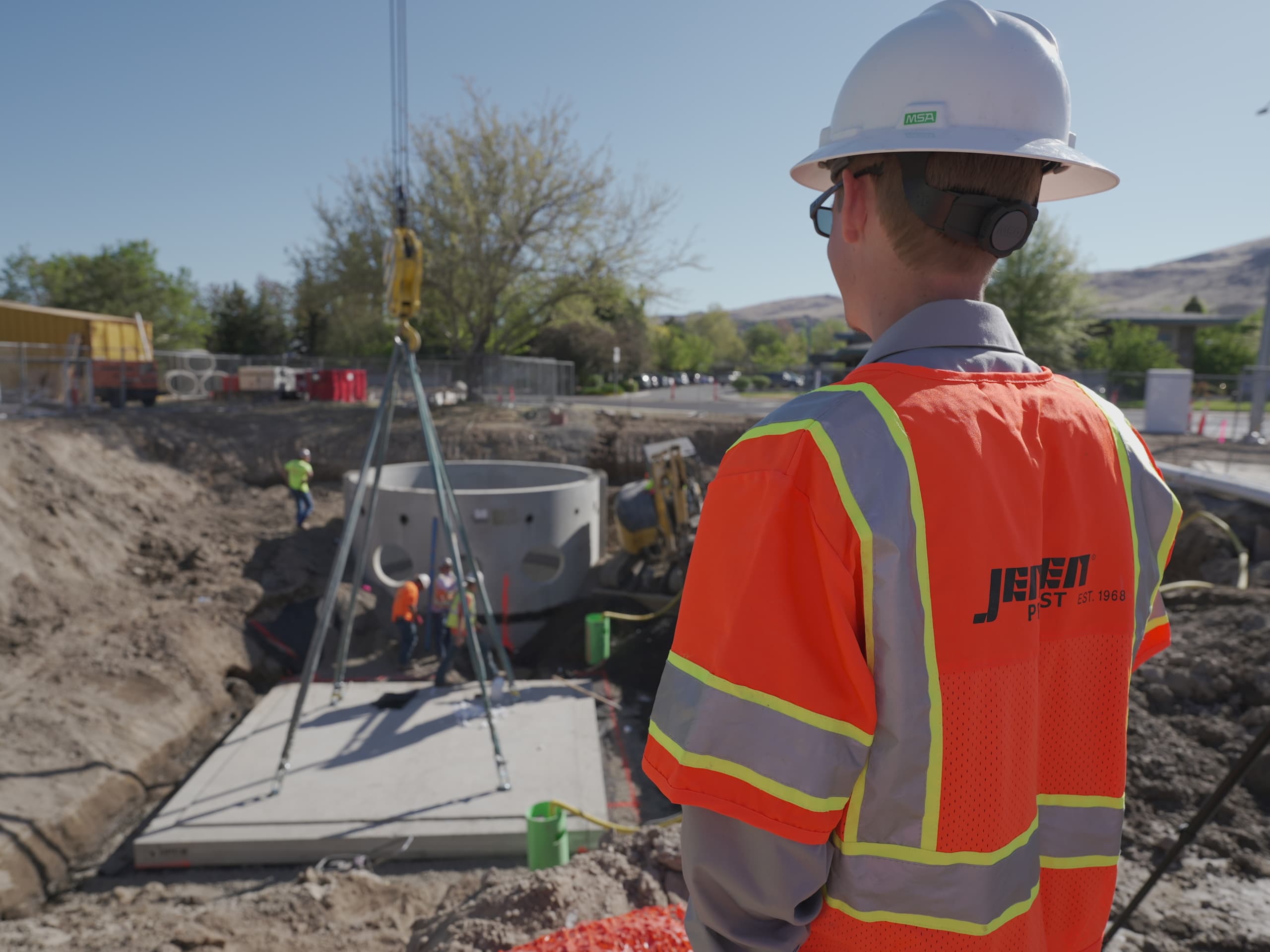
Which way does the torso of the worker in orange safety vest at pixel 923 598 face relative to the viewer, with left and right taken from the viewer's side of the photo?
facing away from the viewer and to the left of the viewer

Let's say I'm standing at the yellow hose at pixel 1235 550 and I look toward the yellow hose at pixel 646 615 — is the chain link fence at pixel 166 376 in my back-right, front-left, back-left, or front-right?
front-right

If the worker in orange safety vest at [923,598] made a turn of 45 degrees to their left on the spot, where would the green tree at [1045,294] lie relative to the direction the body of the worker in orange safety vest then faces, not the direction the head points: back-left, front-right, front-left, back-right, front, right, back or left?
right

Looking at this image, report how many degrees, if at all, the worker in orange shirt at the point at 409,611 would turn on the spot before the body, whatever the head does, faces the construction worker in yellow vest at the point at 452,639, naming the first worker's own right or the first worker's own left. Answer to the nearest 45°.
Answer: approximately 45° to the first worker's own right

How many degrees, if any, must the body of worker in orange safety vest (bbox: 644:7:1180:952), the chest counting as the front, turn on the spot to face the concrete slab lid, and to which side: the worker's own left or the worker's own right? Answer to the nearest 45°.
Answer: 0° — they already face it

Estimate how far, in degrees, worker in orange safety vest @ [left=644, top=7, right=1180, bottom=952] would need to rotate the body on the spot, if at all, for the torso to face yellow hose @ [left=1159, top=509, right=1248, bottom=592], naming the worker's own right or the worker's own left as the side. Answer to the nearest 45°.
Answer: approximately 45° to the worker's own right

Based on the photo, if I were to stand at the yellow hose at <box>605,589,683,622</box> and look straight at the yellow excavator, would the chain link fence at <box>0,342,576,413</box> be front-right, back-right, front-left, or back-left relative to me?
front-left

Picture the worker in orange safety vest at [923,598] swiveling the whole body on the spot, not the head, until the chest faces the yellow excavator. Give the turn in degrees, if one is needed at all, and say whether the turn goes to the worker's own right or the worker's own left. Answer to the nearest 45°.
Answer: approximately 45° to the worker's own right

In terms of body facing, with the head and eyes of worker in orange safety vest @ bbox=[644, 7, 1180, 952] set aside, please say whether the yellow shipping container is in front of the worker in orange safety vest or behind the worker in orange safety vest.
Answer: in front

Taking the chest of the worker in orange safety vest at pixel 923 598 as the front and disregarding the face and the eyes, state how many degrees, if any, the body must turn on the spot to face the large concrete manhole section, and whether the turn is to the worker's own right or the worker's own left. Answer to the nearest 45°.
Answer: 0° — they already face it

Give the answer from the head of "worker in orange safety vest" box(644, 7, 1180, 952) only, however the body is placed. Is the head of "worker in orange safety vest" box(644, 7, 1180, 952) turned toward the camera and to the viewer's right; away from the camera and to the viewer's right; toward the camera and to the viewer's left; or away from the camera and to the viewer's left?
away from the camera and to the viewer's left

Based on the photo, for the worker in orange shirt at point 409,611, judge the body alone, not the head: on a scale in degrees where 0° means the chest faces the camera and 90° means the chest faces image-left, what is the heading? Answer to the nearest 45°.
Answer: approximately 270°

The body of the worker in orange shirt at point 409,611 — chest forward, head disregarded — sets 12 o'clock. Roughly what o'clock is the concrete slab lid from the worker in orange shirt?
The concrete slab lid is roughly at 3 o'clock from the worker in orange shirt.

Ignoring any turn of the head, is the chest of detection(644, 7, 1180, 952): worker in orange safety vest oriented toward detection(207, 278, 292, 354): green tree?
yes
